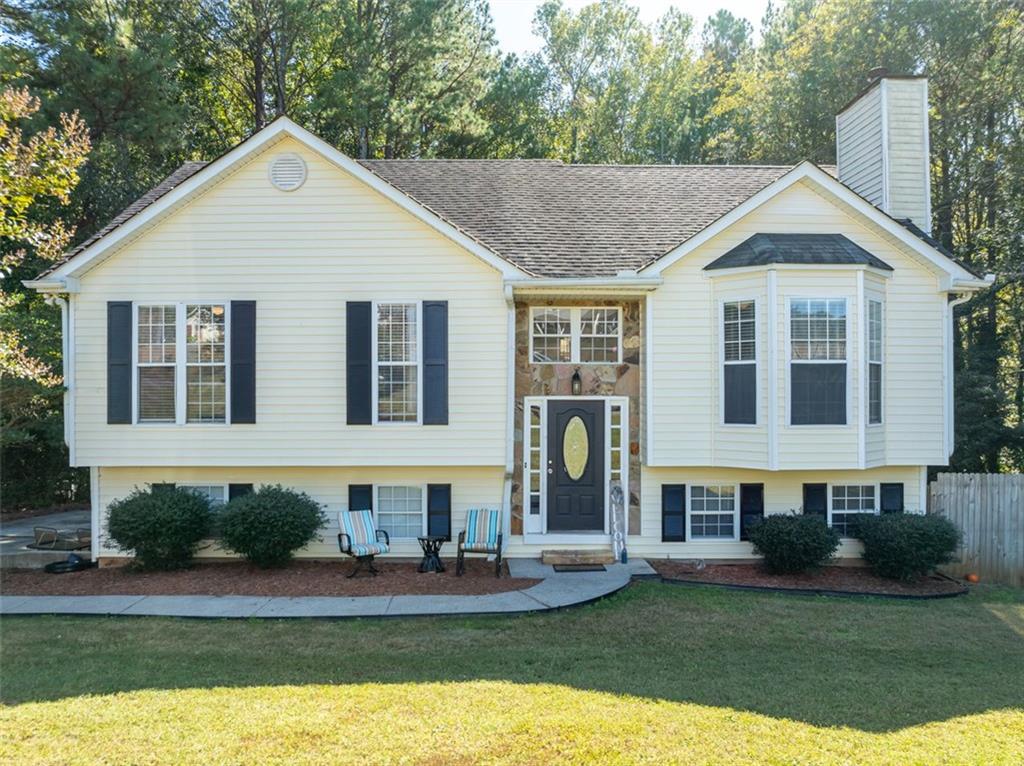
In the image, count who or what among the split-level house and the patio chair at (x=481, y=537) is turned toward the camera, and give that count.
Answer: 2

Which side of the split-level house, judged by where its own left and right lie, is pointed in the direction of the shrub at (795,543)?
left

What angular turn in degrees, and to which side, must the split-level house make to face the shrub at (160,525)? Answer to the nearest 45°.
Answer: approximately 90° to its right

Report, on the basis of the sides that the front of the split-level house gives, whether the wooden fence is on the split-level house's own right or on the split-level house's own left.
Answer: on the split-level house's own left

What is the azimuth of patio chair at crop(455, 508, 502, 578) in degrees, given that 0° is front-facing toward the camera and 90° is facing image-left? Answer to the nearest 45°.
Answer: approximately 0°

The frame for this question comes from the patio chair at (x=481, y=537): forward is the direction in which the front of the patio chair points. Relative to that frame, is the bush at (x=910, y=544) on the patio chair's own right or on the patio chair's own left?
on the patio chair's own left

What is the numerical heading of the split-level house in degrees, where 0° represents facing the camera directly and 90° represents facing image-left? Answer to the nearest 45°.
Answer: approximately 0°
